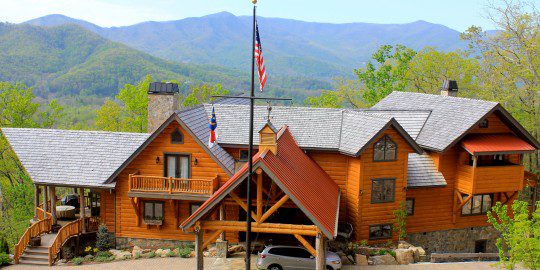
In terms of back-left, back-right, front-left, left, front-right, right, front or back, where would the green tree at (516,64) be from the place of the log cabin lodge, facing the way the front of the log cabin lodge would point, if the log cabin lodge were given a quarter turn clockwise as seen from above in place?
back-right

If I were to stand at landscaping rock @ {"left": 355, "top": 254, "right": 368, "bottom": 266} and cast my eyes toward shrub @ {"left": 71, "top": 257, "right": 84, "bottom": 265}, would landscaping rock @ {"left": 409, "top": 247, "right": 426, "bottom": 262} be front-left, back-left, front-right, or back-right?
back-right

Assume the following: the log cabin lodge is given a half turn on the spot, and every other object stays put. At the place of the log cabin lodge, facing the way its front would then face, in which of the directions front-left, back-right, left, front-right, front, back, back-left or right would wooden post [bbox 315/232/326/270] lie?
back

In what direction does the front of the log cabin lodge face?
toward the camera

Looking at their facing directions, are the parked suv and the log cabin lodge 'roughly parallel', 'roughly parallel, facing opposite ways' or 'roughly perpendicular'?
roughly perpendicular

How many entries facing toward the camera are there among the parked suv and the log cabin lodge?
1

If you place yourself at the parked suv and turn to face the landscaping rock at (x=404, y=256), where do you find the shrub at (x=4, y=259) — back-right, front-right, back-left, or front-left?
back-left

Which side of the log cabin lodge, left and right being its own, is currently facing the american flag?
front

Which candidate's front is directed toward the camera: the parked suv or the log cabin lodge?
the log cabin lodge
